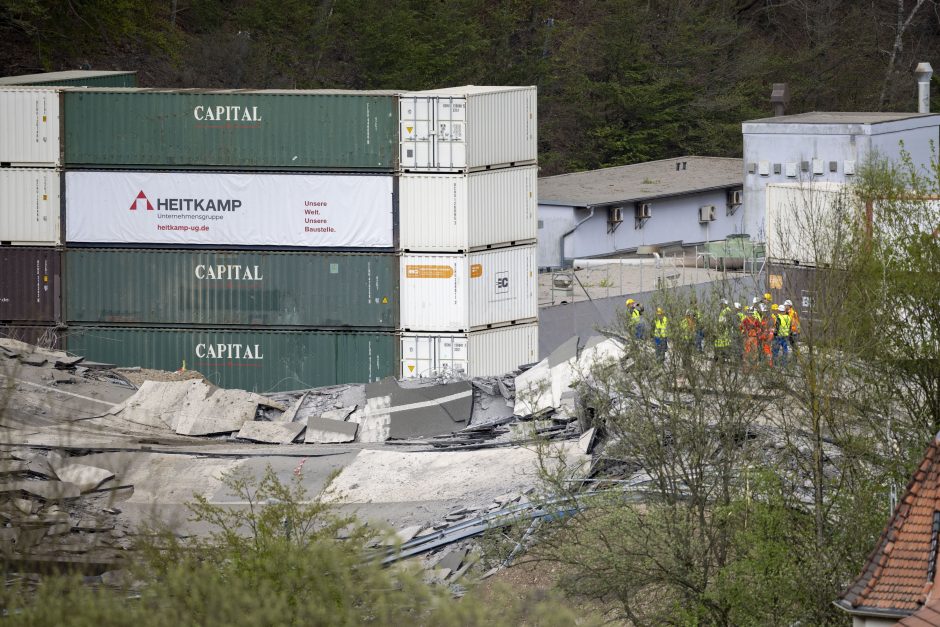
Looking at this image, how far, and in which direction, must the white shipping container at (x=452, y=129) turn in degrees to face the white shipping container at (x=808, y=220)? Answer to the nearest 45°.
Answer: approximately 135° to its left

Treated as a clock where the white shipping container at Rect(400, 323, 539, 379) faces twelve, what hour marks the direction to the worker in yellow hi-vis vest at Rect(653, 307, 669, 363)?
The worker in yellow hi-vis vest is roughly at 10 o'clock from the white shipping container.

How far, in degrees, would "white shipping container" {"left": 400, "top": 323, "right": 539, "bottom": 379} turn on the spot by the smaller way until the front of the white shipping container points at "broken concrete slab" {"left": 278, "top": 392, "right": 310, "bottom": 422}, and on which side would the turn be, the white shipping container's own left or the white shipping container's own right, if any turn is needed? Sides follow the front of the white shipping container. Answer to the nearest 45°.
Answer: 0° — it already faces it

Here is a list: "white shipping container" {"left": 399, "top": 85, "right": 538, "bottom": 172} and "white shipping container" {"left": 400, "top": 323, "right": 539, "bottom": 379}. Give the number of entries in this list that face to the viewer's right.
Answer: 0

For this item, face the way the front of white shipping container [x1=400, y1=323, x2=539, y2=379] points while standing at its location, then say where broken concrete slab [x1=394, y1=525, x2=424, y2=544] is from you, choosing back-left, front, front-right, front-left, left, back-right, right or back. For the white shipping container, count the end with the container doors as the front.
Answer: front-left

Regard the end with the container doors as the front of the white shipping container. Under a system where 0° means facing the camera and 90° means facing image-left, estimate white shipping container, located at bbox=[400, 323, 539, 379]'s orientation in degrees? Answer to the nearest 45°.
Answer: approximately 45°

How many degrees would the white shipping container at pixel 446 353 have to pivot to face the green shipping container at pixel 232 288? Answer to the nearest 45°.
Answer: approximately 45° to its right

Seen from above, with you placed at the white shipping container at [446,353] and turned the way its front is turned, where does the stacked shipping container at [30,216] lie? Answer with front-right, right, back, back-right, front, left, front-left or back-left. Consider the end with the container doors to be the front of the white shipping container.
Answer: front-right

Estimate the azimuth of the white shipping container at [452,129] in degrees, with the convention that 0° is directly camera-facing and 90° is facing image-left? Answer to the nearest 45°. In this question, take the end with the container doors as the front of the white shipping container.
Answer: approximately 45°

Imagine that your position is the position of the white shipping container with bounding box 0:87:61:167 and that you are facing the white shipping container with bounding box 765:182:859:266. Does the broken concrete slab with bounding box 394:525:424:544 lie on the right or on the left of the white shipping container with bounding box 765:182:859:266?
right
